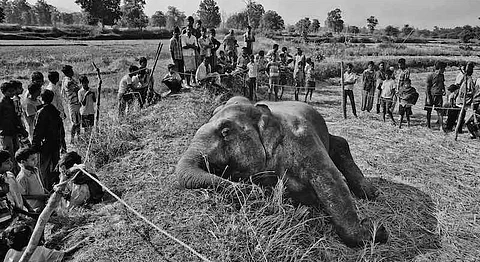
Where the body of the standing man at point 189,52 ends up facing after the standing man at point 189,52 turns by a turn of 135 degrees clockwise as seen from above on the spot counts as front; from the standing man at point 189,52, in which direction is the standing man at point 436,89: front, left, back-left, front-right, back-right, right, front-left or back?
back-right

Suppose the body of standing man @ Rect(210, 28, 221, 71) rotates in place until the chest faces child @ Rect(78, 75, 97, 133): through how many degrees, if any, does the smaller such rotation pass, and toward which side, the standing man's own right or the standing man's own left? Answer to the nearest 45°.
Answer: approximately 45° to the standing man's own right

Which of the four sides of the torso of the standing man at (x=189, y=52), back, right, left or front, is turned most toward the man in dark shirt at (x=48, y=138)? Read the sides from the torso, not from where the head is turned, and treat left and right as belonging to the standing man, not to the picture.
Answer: front

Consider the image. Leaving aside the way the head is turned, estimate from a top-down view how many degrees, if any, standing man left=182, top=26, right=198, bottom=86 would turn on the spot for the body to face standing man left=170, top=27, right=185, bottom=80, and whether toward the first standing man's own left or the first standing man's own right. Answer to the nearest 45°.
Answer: approximately 45° to the first standing man's own right

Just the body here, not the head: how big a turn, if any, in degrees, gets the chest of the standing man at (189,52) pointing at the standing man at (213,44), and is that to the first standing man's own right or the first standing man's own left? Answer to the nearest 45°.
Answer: approximately 135° to the first standing man's own left

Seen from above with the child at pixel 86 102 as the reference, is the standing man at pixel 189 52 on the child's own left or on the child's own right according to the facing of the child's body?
on the child's own left

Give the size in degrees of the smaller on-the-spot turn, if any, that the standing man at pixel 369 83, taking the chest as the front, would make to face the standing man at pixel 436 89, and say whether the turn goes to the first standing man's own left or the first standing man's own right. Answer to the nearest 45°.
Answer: approximately 90° to the first standing man's own left

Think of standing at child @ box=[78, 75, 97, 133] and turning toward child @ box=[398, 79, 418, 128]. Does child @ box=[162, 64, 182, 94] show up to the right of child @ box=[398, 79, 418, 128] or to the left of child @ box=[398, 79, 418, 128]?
left

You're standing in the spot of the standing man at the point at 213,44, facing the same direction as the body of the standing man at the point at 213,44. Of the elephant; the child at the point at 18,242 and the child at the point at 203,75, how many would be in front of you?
3

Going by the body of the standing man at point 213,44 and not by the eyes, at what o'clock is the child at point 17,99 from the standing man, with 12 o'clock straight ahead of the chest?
The child is roughly at 1 o'clock from the standing man.

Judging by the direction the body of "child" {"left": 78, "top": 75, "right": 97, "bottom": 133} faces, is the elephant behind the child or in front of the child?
in front

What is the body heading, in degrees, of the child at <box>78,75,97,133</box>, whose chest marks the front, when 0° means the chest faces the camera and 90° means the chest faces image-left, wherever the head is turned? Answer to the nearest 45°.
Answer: approximately 315°

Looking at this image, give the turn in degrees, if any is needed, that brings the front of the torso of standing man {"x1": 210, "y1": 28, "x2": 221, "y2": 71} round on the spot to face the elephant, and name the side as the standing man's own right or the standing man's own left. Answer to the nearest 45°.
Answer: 0° — they already face it

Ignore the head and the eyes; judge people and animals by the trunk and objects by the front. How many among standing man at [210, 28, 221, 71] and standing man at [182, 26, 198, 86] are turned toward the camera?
2

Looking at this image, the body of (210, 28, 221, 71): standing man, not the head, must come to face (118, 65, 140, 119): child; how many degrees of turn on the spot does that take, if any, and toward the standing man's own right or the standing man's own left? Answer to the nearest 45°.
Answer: approximately 45° to the standing man's own right

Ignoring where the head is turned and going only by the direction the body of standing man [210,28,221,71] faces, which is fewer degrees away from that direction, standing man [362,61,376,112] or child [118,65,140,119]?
the child

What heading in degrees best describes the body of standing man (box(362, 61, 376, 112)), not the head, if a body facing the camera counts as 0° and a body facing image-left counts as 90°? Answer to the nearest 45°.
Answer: approximately 45°
